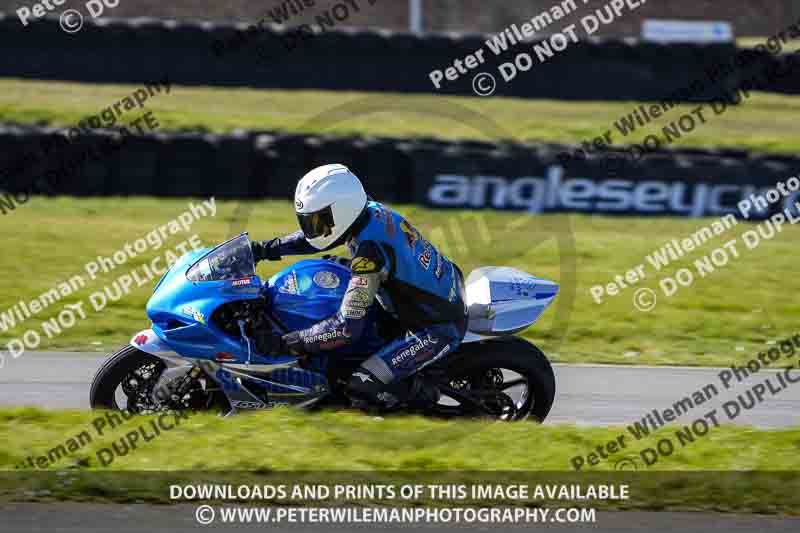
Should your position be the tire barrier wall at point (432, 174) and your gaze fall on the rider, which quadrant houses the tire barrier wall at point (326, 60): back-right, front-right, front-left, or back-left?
back-right

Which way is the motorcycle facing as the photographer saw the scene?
facing to the left of the viewer

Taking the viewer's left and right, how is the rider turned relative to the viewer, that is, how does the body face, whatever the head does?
facing to the left of the viewer

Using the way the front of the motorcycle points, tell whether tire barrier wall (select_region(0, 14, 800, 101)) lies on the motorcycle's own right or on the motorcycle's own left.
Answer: on the motorcycle's own right

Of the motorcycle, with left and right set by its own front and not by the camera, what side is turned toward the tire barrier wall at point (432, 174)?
right

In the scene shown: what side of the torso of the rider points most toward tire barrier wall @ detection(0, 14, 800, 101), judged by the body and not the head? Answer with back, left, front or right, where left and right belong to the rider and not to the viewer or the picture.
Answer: right

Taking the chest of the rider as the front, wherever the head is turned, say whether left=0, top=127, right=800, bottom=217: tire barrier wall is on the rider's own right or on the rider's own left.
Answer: on the rider's own right
